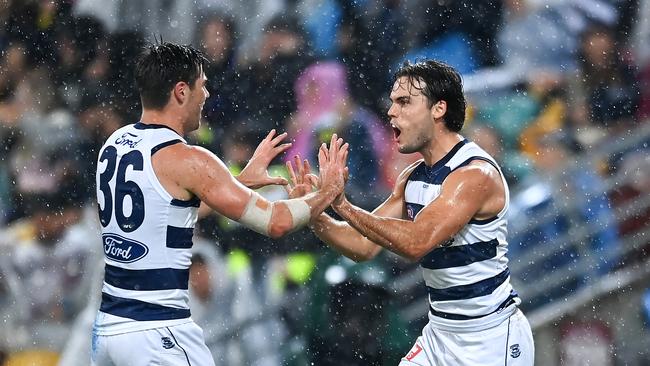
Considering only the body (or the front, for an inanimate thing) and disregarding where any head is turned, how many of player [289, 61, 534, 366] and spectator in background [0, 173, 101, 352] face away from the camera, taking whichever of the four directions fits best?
0

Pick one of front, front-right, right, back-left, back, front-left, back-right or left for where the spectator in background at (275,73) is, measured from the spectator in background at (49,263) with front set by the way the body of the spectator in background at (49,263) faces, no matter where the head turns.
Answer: left

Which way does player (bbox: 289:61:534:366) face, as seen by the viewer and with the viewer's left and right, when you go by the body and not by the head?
facing the viewer and to the left of the viewer

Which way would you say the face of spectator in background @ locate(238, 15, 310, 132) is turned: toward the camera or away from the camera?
toward the camera

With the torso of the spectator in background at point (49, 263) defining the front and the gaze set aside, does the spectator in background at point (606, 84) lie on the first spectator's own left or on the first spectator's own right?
on the first spectator's own left

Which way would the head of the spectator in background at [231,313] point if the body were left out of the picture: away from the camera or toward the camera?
toward the camera

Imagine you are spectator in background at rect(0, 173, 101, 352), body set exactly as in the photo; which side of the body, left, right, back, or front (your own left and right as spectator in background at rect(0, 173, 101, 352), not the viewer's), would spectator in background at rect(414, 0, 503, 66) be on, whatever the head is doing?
left

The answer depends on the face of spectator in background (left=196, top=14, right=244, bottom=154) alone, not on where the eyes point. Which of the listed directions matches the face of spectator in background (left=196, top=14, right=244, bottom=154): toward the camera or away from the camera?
toward the camera

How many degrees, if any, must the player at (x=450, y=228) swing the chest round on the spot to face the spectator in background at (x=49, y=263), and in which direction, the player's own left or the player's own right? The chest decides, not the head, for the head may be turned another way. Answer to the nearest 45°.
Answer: approximately 90° to the player's own right

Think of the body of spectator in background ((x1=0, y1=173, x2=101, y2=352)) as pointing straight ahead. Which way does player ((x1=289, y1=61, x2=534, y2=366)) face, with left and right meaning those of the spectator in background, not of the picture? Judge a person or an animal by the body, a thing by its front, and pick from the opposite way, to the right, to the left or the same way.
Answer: to the right

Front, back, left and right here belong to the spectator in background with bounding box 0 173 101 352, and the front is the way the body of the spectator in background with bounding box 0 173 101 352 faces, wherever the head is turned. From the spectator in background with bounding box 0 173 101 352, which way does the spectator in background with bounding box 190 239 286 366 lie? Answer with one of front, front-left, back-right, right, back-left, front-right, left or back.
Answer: front-left

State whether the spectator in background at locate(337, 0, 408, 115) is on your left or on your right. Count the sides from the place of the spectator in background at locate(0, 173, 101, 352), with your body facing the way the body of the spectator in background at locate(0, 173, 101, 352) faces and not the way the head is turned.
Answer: on your left

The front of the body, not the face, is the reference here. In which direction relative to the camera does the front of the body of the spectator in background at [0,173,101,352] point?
toward the camera

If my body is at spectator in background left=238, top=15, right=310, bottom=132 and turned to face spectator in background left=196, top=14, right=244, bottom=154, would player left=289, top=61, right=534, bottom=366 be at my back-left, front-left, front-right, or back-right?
back-left
